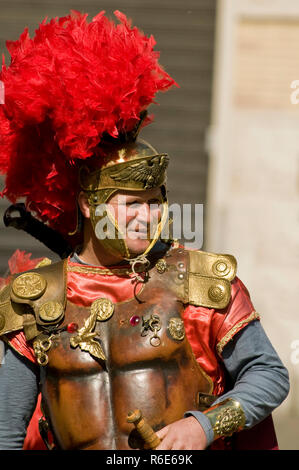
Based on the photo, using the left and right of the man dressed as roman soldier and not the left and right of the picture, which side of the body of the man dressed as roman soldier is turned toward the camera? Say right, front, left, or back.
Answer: front

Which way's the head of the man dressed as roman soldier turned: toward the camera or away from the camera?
toward the camera
